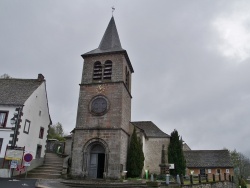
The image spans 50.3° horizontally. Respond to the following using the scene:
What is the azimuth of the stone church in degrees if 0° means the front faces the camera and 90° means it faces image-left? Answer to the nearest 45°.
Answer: approximately 0°

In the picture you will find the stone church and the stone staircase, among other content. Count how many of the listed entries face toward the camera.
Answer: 2

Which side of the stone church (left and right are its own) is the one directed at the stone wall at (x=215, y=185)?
left
